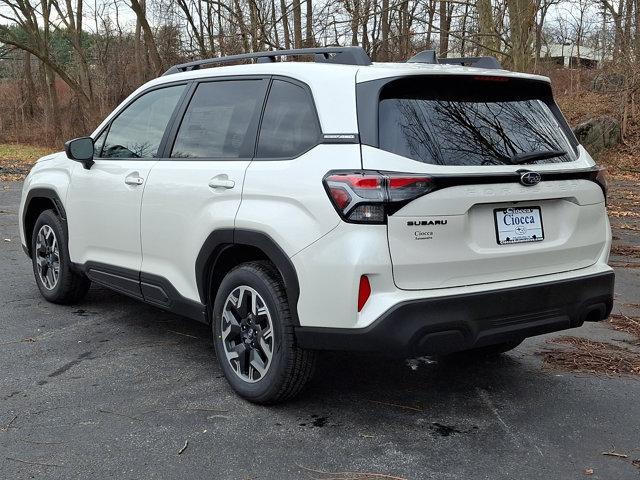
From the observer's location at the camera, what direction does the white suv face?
facing away from the viewer and to the left of the viewer

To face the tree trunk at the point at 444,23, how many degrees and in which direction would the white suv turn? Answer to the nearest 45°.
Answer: approximately 45° to its right

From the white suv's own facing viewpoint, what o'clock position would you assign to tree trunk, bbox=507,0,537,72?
The tree trunk is roughly at 2 o'clock from the white suv.

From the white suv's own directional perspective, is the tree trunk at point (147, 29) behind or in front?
in front

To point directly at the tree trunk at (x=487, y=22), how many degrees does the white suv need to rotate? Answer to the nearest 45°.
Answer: approximately 45° to its right

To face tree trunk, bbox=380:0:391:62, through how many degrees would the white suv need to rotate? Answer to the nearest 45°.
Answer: approximately 45° to its right
